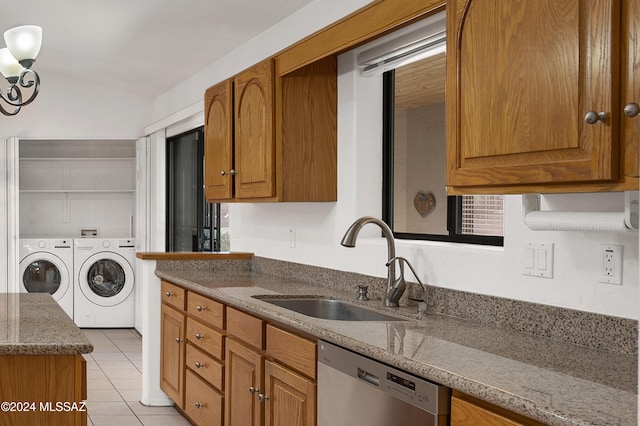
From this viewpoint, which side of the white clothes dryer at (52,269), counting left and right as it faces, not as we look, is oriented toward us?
front

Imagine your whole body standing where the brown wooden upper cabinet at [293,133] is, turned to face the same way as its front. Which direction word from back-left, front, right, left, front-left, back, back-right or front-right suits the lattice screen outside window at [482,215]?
left

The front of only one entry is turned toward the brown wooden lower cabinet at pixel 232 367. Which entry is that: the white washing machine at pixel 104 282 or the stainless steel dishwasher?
the white washing machine

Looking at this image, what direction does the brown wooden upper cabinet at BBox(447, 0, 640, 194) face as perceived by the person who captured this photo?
facing the viewer and to the left of the viewer

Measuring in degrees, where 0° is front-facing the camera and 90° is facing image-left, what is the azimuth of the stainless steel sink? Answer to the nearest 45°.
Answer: approximately 45°

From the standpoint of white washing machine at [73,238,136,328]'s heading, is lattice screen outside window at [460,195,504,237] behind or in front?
in front

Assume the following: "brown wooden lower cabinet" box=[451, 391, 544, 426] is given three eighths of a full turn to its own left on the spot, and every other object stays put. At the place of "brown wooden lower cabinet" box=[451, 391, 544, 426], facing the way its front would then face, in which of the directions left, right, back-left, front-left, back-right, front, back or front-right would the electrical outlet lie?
front-left

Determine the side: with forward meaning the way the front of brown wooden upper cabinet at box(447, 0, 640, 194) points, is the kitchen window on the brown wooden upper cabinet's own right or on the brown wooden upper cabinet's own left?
on the brown wooden upper cabinet's own right

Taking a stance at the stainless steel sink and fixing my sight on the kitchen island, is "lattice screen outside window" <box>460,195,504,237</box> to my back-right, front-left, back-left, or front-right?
back-left

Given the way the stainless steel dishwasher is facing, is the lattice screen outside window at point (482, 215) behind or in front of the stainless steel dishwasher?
behind
